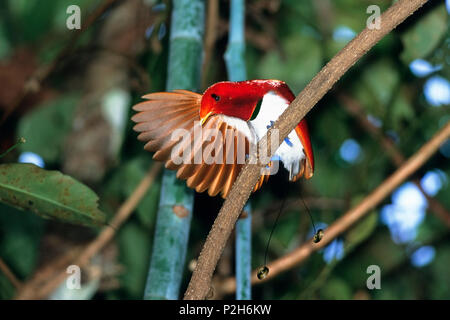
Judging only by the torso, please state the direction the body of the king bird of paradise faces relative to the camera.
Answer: to the viewer's left
